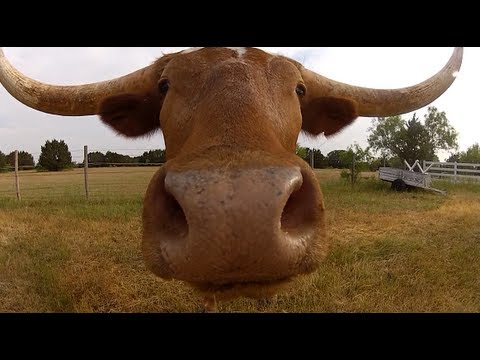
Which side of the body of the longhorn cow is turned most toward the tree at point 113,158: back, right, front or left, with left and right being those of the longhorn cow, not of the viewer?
back

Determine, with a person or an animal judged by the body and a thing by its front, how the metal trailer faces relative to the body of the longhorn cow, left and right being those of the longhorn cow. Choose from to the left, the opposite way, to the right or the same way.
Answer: to the left

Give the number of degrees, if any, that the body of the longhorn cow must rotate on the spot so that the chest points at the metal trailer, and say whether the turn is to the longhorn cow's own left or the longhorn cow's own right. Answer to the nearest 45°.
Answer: approximately 135° to the longhorn cow's own left

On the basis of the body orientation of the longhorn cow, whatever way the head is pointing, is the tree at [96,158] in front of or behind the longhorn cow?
behind

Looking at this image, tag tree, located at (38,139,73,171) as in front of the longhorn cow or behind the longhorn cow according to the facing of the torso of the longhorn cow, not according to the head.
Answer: behind

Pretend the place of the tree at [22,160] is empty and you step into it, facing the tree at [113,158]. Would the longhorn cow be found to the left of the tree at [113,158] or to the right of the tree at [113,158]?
right

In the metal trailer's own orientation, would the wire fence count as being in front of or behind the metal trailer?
behind

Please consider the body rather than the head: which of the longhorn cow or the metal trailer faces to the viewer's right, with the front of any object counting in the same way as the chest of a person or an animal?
the metal trailer

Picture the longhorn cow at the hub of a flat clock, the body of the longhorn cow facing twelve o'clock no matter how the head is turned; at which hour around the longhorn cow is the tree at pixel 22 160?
The tree is roughly at 5 o'clock from the longhorn cow.

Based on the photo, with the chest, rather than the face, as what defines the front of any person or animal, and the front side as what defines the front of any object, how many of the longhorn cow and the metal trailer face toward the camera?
1

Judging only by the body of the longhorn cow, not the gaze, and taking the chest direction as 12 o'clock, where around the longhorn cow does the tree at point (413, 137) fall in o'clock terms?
The tree is roughly at 7 o'clock from the longhorn cow.

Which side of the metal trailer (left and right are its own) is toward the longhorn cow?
right

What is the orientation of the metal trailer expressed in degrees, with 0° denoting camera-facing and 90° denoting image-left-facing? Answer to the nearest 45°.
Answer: approximately 270°
